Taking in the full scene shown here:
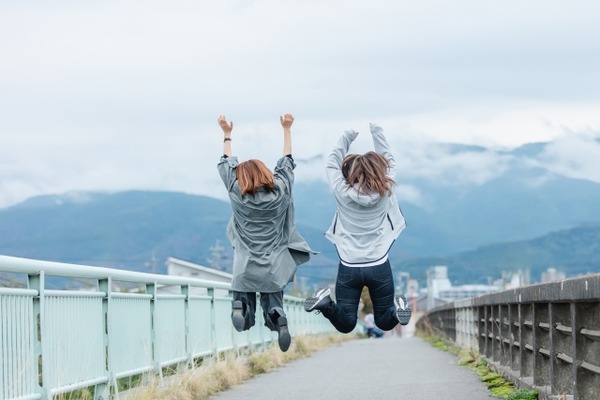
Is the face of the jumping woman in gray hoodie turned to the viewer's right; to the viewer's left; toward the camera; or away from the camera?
away from the camera

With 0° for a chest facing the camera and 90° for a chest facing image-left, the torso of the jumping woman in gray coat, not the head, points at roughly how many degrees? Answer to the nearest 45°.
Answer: approximately 180°

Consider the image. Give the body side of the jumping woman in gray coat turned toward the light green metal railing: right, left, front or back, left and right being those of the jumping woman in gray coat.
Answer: left

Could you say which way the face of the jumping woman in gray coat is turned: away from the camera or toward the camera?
away from the camera

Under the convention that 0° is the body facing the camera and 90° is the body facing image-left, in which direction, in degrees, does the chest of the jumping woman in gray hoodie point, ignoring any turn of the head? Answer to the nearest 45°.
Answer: approximately 180°

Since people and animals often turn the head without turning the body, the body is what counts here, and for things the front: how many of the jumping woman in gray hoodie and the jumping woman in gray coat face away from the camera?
2

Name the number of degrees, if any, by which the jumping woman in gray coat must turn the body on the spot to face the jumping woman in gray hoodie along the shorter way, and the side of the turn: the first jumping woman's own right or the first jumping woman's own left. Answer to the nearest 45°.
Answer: approximately 135° to the first jumping woman's own right
